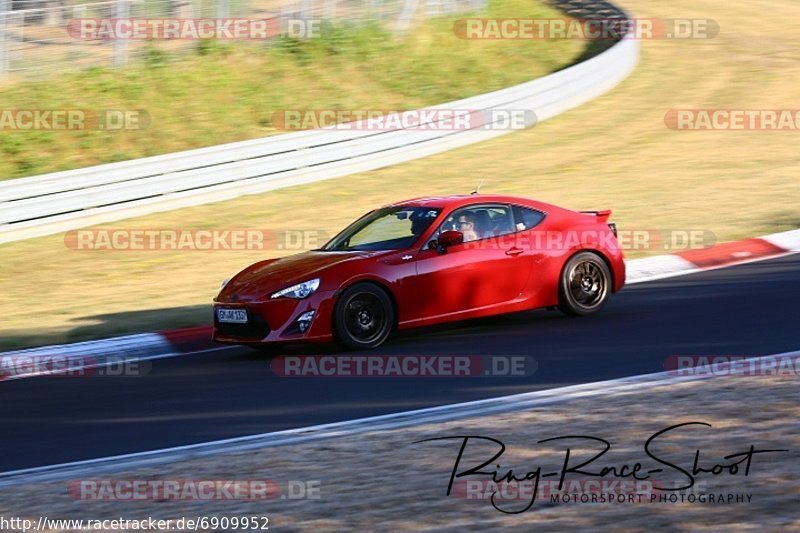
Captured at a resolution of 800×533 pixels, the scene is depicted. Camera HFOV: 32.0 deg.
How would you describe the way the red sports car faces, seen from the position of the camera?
facing the viewer and to the left of the viewer

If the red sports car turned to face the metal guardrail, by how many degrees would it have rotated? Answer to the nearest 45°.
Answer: approximately 135° to its right
